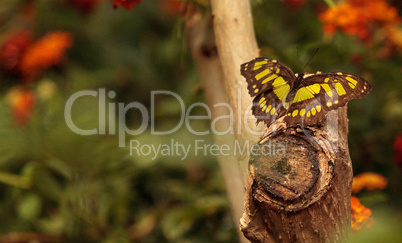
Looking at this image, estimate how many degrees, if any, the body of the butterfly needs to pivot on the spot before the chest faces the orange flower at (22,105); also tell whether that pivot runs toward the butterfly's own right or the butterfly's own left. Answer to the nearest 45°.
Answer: approximately 45° to the butterfly's own left

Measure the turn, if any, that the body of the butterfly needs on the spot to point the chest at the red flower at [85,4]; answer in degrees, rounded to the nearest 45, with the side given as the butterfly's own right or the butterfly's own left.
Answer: approximately 45° to the butterfly's own left

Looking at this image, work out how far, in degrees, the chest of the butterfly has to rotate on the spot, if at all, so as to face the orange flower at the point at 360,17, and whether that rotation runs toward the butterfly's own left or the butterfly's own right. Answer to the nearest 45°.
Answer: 0° — it already faces it

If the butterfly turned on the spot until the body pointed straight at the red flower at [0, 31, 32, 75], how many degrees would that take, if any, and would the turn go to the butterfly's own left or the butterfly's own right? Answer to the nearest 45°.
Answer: approximately 45° to the butterfly's own left

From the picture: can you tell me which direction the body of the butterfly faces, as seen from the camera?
away from the camera

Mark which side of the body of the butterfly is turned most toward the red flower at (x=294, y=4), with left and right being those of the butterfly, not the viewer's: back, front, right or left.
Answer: front
